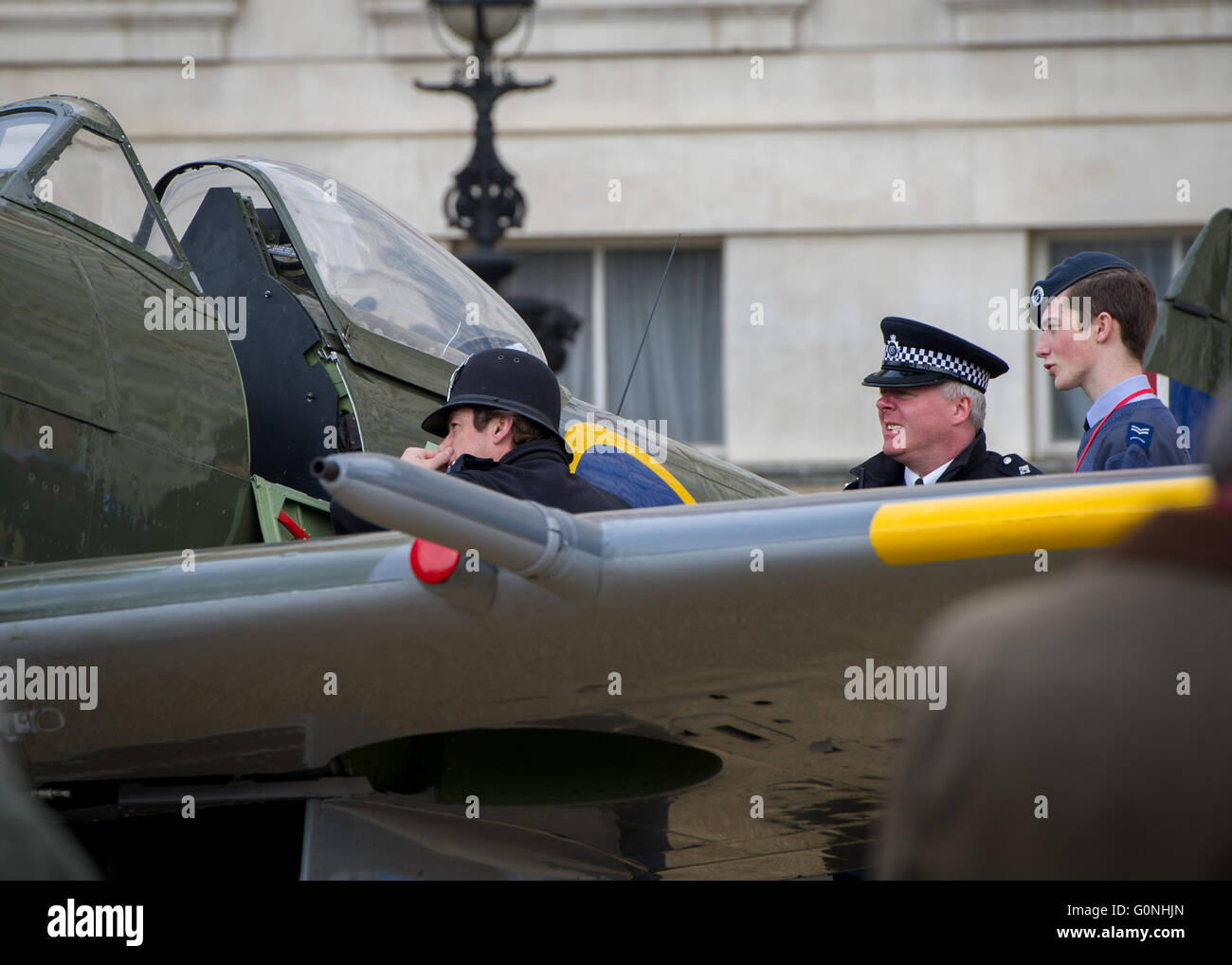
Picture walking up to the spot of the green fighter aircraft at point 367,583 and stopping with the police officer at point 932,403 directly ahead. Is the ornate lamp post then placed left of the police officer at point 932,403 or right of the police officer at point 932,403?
left

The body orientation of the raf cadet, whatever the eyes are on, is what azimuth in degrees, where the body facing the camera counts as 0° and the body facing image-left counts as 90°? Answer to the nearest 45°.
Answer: approximately 90°

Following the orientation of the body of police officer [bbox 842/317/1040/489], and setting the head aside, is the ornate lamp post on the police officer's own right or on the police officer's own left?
on the police officer's own right

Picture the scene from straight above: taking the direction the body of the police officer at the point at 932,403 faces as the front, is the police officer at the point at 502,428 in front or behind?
in front

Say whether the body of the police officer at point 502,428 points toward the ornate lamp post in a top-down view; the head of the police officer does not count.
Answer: no

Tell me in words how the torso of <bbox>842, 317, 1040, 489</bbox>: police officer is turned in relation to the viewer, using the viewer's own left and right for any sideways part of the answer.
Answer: facing the viewer and to the left of the viewer

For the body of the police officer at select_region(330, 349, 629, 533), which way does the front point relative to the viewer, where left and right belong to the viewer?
facing to the left of the viewer

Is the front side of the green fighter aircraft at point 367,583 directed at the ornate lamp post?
no
